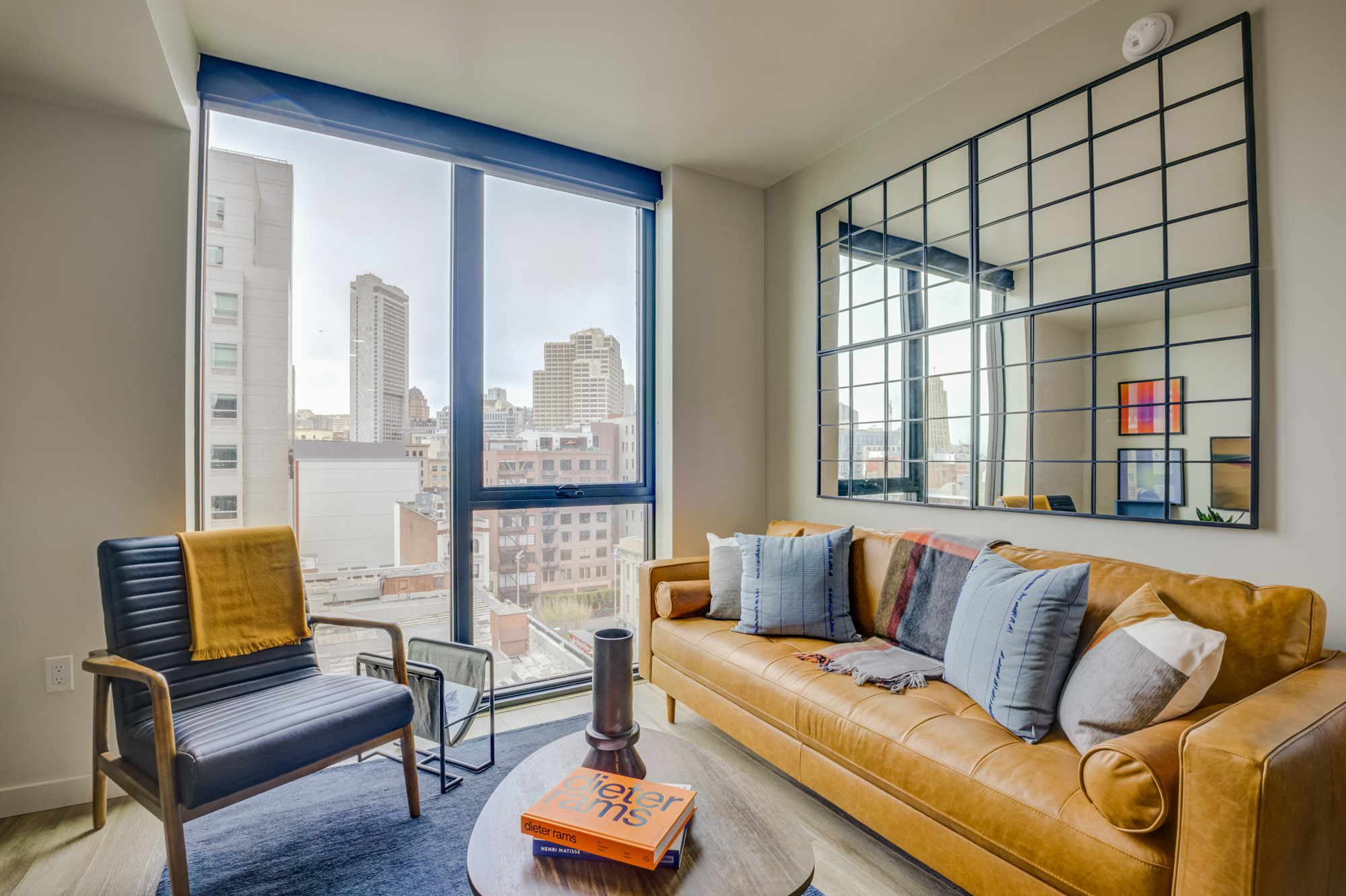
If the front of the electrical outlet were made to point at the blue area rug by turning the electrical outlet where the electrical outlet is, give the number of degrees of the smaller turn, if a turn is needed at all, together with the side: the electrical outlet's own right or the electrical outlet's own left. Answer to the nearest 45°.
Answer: approximately 45° to the electrical outlet's own left

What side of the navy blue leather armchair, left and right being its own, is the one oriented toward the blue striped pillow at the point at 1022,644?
front

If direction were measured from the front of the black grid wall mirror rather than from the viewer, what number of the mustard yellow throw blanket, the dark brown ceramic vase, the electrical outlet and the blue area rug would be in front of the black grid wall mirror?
4

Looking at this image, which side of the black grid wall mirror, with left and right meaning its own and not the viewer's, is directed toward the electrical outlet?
front

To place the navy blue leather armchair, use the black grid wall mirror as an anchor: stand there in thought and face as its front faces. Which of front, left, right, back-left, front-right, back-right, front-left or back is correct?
front

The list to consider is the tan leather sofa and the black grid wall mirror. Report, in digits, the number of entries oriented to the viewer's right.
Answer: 0

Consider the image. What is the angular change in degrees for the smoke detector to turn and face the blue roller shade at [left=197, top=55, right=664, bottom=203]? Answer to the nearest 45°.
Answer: approximately 45° to its right

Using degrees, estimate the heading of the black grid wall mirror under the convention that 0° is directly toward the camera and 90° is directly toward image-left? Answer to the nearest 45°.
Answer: approximately 45°

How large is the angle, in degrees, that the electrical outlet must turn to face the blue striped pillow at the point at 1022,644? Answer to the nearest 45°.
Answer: approximately 45° to its left

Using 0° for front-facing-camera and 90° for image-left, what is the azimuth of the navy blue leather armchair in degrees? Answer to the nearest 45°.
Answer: approximately 315°

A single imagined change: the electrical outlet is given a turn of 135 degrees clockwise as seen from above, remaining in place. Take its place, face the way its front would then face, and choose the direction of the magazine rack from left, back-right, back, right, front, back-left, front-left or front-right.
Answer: back

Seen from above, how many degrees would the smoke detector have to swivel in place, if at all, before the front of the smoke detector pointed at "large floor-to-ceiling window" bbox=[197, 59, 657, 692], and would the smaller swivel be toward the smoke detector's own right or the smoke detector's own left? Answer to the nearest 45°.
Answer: approximately 45° to the smoke detector's own right
